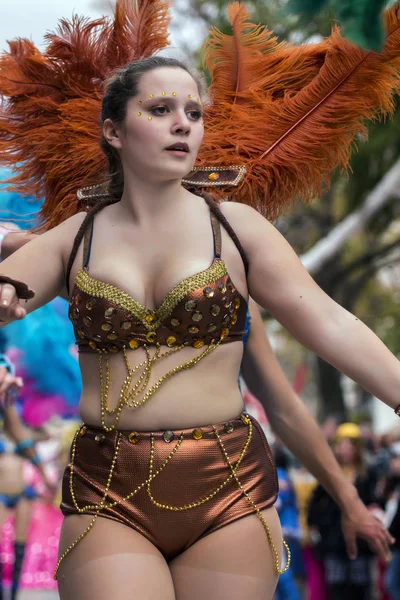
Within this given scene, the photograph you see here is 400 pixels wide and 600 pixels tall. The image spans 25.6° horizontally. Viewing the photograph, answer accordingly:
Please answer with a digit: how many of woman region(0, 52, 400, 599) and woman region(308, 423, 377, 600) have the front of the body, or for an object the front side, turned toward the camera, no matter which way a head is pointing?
2

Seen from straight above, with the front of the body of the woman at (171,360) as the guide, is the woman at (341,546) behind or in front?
behind

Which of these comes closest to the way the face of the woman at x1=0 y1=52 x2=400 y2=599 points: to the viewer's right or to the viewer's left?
to the viewer's right

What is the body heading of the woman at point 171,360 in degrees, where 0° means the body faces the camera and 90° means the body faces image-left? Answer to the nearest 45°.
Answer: approximately 0°

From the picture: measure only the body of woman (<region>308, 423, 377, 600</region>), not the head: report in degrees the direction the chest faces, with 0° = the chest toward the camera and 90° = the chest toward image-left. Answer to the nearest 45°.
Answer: approximately 0°
